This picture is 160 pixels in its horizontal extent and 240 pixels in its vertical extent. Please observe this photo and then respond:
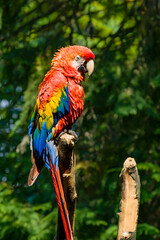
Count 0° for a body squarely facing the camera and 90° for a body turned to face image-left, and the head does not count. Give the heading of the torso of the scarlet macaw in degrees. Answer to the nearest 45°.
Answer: approximately 270°
